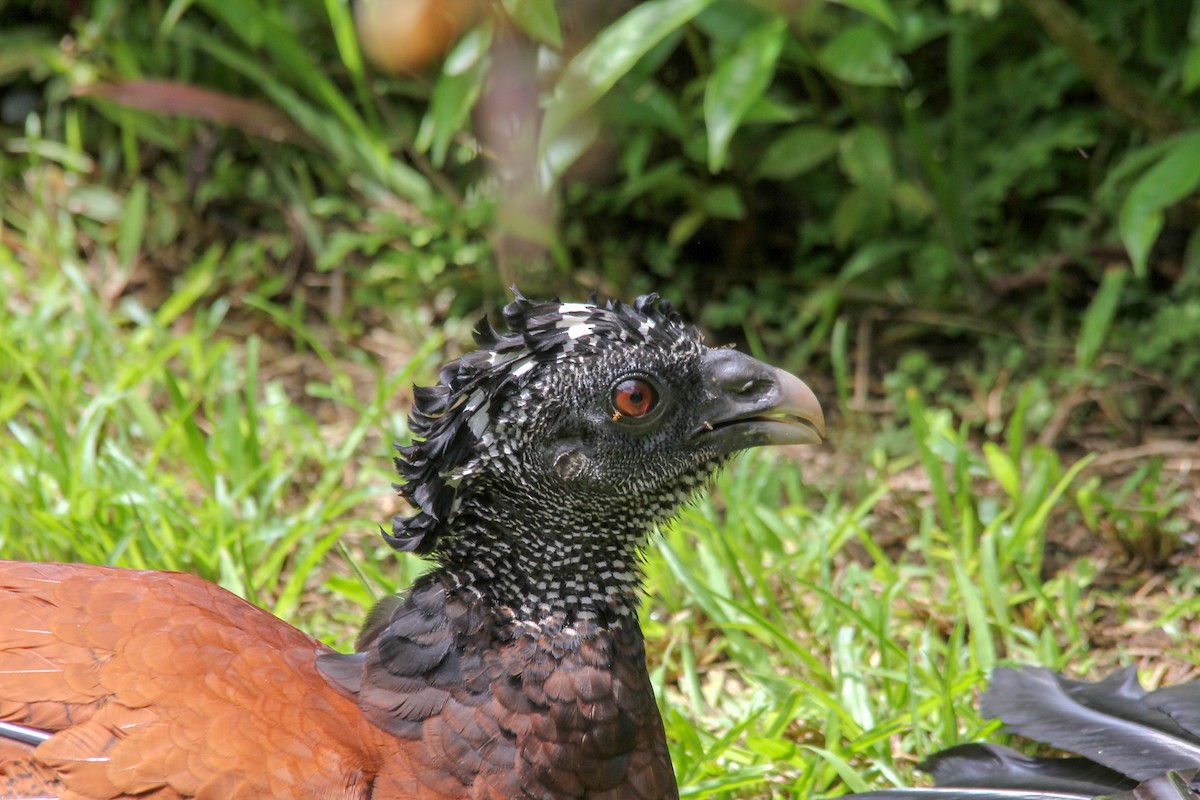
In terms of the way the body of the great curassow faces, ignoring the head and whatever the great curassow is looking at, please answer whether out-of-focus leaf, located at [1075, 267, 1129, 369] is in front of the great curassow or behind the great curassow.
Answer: in front

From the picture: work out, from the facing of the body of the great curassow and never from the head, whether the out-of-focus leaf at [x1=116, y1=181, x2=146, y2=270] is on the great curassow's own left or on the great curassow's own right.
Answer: on the great curassow's own left

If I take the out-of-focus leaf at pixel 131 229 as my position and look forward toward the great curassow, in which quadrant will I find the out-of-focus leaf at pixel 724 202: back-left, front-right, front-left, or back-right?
front-left

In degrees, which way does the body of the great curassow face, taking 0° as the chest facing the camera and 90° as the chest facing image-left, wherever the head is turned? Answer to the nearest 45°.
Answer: approximately 270°
